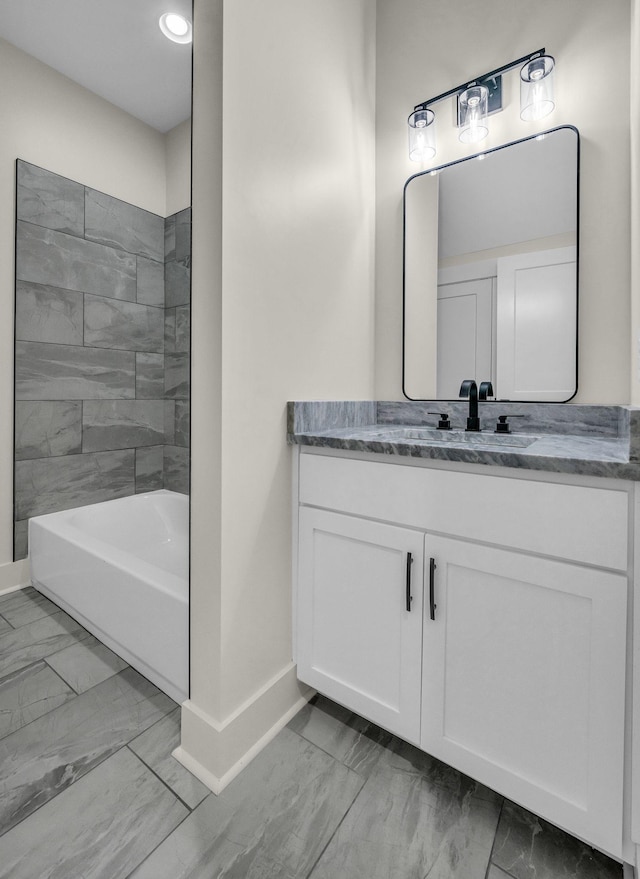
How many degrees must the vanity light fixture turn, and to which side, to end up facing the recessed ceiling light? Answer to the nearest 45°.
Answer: approximately 45° to its right

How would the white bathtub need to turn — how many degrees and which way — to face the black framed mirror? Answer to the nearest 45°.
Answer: approximately 90° to its left

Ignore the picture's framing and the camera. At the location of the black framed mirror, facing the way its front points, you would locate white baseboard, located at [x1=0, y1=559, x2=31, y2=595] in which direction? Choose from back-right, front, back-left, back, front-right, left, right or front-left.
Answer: front-right

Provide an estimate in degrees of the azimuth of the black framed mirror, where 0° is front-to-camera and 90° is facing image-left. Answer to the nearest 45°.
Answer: approximately 45°

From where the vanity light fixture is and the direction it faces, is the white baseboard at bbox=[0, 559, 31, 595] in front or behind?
in front

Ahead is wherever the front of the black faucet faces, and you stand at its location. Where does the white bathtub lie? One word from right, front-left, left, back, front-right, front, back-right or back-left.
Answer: front-right

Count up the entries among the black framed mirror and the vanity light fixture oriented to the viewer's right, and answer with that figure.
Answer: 0

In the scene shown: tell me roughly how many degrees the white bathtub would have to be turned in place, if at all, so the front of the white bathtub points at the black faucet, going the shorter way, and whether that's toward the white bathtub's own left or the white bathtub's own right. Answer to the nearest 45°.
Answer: approximately 90° to the white bathtub's own left
